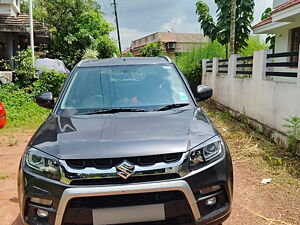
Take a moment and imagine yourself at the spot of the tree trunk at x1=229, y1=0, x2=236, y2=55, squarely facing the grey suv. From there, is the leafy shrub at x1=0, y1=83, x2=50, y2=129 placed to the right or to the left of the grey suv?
right

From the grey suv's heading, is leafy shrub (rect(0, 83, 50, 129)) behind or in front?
behind

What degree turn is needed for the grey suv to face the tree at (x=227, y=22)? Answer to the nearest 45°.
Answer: approximately 180°

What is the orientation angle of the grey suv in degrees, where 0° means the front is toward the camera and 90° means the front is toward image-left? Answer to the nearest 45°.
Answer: approximately 0°

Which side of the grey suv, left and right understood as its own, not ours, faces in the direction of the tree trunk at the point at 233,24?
back

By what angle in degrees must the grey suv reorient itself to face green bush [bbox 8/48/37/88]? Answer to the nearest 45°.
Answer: approximately 180°

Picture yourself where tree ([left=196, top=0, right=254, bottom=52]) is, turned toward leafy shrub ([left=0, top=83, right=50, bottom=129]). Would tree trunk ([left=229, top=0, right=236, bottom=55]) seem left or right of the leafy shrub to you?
left

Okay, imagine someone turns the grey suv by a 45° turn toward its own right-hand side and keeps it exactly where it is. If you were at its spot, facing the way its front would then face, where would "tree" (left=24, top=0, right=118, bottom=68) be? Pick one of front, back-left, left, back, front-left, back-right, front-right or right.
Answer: back-right
